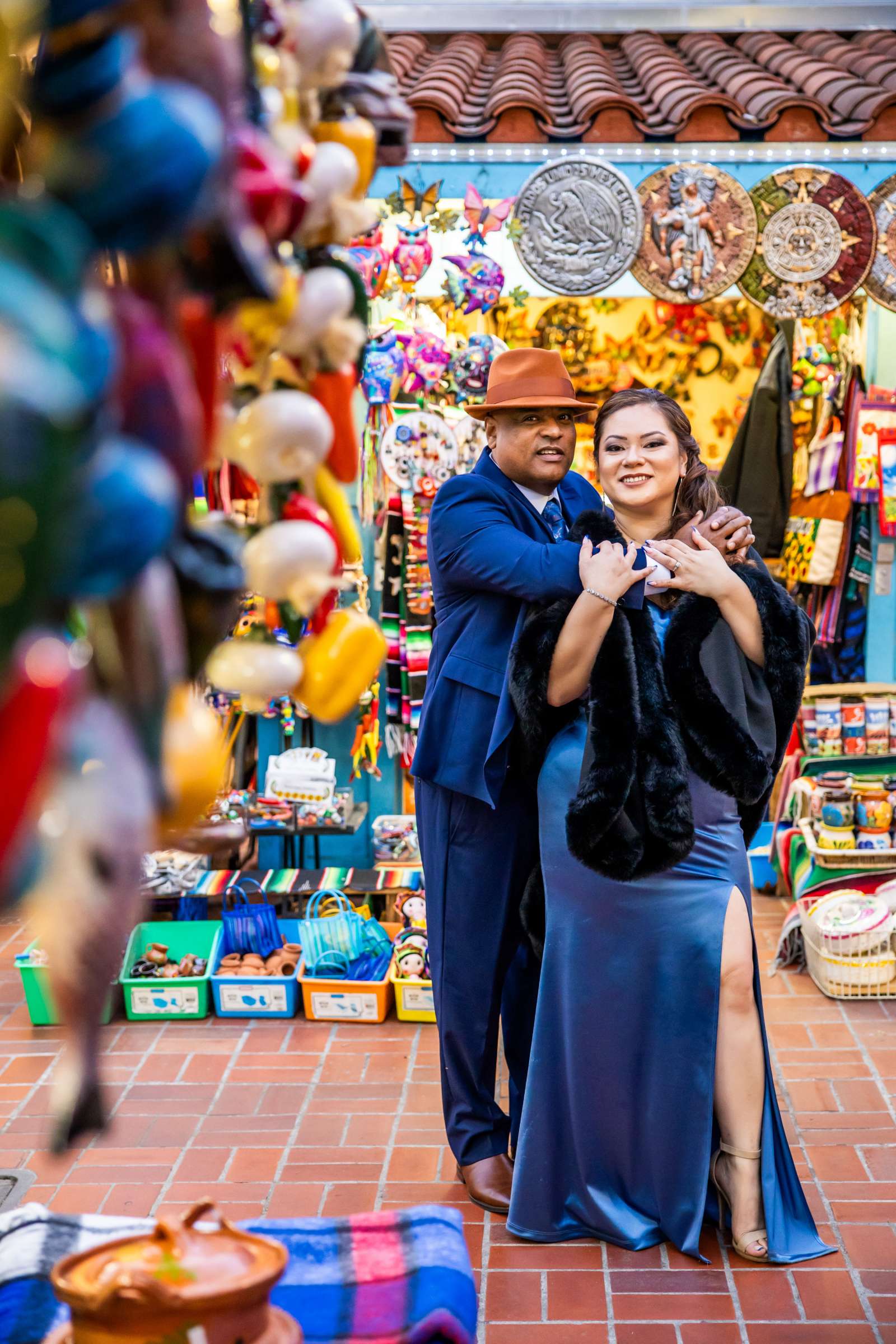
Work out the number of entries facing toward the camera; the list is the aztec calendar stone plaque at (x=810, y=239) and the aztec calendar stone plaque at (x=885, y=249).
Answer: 2

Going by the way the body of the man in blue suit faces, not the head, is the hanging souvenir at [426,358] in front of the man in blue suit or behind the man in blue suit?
behind

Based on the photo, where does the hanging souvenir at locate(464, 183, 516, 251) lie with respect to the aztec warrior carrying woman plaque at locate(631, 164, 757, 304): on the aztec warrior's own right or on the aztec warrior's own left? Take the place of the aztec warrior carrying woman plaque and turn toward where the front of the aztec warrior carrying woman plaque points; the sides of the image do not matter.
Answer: on the aztec warrior's own right

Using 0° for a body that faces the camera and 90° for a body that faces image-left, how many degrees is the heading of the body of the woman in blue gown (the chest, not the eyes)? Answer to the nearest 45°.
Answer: approximately 0°

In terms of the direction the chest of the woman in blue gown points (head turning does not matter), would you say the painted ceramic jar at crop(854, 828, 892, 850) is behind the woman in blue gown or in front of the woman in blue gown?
behind

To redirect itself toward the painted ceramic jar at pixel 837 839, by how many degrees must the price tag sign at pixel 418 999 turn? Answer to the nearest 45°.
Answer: approximately 90° to its left
